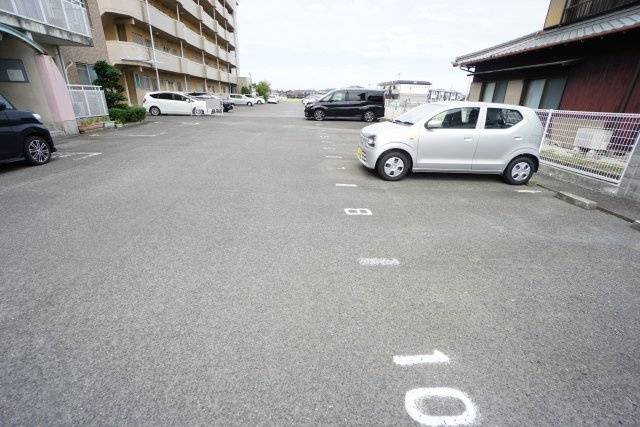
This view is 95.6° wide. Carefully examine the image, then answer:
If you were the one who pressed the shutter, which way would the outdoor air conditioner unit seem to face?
facing the viewer and to the left of the viewer

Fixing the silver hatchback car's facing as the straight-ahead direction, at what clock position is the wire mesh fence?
The wire mesh fence is roughly at 5 o'clock from the silver hatchback car.

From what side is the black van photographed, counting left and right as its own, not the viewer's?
left

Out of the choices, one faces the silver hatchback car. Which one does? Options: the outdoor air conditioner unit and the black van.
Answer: the outdoor air conditioner unit

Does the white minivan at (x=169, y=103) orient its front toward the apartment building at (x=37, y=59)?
no

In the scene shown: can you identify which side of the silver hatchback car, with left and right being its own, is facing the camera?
left

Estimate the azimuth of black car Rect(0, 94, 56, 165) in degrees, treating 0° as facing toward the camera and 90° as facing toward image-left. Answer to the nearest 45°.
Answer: approximately 270°

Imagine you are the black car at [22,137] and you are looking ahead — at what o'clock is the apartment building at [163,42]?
The apartment building is roughly at 10 o'clock from the black car.

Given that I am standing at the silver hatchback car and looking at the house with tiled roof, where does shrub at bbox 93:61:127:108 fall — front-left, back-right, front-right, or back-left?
back-left

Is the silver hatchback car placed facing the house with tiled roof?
no

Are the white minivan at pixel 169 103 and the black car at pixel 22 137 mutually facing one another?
no

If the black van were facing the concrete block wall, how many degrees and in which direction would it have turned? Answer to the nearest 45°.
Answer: approximately 90° to its left

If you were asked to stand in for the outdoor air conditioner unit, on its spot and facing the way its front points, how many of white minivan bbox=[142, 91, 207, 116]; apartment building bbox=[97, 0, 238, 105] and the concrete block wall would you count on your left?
1

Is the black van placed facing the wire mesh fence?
no

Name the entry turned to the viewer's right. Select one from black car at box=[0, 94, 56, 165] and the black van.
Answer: the black car

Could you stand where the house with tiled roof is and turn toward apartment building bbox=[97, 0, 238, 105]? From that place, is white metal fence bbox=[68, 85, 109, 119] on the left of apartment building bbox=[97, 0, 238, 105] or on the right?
left

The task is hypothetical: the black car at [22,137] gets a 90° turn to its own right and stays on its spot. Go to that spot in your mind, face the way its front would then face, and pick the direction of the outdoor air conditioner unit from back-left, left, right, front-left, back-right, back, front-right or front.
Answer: front-left

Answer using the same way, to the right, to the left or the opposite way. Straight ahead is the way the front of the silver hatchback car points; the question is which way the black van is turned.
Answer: the same way
